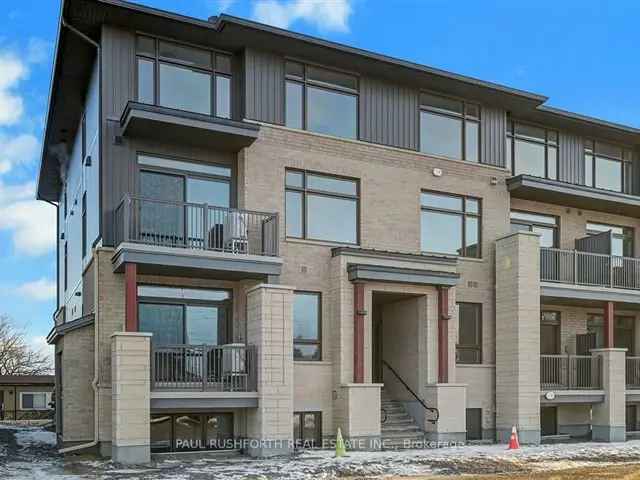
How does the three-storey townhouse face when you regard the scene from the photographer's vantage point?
facing the viewer and to the right of the viewer

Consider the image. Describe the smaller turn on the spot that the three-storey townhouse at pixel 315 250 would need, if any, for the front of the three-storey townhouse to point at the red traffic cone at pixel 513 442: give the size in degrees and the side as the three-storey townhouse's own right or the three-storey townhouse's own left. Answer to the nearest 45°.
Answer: approximately 45° to the three-storey townhouse's own left
